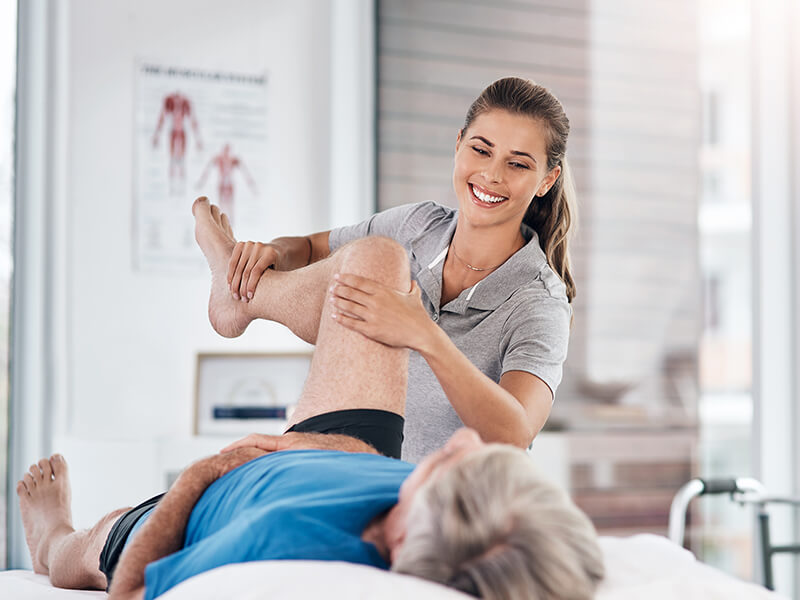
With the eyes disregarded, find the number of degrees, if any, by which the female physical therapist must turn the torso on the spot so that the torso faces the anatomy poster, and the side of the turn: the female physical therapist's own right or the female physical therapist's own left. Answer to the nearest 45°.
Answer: approximately 90° to the female physical therapist's own right

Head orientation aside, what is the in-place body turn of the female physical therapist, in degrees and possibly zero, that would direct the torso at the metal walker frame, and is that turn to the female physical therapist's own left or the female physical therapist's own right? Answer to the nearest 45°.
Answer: approximately 180°

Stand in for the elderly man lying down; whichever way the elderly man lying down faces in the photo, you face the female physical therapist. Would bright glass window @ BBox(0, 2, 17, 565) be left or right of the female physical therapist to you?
left

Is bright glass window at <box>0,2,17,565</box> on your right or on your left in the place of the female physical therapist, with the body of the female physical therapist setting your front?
on your right

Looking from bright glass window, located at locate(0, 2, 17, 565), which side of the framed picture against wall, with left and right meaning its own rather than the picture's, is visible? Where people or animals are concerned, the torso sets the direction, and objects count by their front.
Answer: right

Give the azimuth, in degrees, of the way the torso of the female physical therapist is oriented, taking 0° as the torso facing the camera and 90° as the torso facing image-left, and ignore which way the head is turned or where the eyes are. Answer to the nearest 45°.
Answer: approximately 45°

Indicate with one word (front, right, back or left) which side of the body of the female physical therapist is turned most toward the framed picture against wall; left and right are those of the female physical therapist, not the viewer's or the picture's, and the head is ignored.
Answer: right
